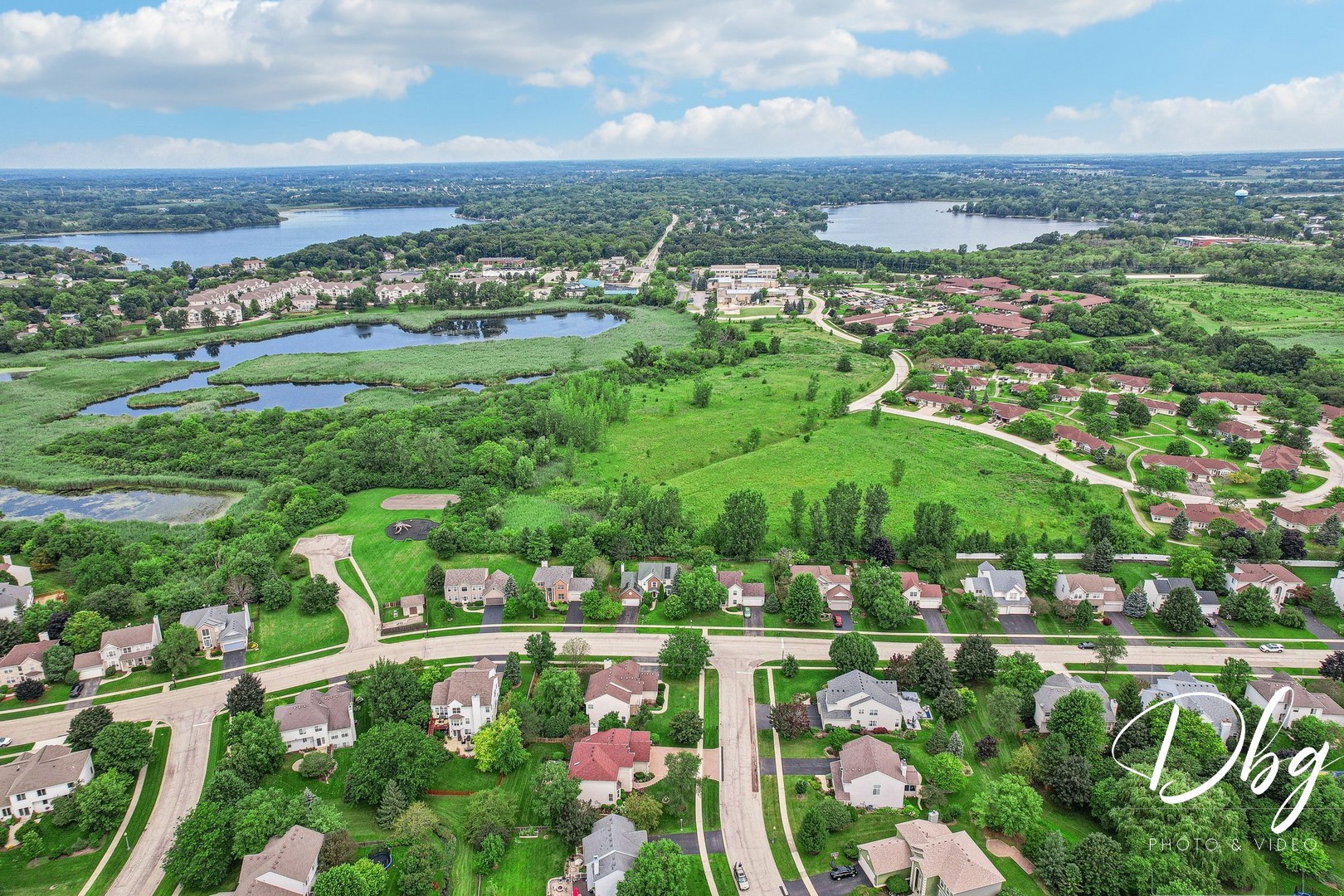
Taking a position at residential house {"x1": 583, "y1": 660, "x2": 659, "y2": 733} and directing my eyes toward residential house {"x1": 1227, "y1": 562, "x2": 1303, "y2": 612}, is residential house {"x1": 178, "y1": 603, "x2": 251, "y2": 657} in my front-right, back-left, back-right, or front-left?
back-left

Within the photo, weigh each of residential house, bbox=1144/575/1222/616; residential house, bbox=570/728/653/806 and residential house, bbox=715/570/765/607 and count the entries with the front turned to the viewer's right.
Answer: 1

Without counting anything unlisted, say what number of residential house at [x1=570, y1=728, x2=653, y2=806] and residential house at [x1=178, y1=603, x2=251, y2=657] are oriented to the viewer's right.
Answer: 1

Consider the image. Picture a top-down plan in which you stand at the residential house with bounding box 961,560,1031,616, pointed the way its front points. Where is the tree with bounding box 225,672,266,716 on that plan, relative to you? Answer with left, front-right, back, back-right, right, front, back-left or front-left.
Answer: front-right

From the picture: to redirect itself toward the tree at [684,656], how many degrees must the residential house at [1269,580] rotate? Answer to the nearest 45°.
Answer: approximately 45° to its right

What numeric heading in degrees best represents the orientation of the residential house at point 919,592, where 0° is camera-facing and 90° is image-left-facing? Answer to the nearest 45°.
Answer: approximately 0°

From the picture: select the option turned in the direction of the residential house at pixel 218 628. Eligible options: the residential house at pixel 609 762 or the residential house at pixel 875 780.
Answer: the residential house at pixel 875 780

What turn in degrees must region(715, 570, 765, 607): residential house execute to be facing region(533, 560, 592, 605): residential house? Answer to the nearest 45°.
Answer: approximately 90° to its right

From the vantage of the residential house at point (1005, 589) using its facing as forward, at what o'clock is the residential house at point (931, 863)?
the residential house at point (931, 863) is roughly at 12 o'clock from the residential house at point (1005, 589).

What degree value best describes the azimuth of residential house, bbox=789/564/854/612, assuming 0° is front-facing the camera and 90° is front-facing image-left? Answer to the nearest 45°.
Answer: approximately 0°
